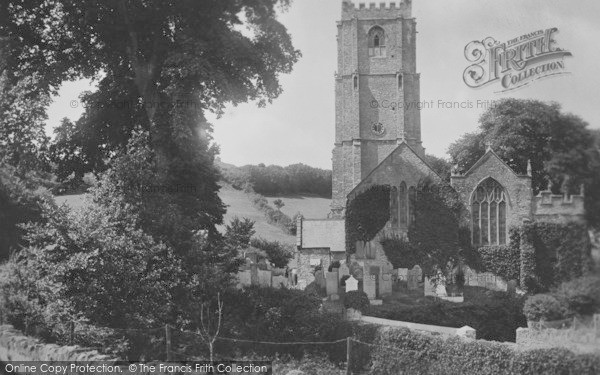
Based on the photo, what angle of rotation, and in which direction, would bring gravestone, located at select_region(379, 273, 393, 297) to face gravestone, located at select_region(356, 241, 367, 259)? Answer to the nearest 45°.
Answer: approximately 180°

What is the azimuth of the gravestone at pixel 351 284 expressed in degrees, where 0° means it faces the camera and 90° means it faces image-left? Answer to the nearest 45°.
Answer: approximately 0°

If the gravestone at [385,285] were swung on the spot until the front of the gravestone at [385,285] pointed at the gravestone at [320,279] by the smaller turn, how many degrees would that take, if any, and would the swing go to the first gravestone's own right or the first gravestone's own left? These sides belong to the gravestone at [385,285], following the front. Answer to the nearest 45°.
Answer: approximately 90° to the first gravestone's own right

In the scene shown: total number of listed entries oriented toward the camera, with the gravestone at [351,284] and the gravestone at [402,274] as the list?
2

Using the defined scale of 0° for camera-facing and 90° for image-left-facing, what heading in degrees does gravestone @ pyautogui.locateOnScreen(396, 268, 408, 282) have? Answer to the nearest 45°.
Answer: approximately 0°

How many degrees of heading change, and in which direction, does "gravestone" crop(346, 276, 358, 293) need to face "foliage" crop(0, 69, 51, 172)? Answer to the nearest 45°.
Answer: approximately 45° to its right

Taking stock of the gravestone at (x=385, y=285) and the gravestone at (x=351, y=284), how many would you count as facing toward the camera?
2

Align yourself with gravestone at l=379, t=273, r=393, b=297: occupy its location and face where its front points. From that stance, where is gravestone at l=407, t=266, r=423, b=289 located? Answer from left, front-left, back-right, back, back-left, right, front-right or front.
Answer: back-left

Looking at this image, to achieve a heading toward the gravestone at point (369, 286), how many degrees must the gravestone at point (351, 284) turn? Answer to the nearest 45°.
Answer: approximately 90° to its left

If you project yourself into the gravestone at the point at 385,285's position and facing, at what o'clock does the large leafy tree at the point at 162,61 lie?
The large leafy tree is roughly at 2 o'clock from the gravestone.

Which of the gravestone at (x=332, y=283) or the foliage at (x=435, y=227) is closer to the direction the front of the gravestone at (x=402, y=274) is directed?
the gravestone
